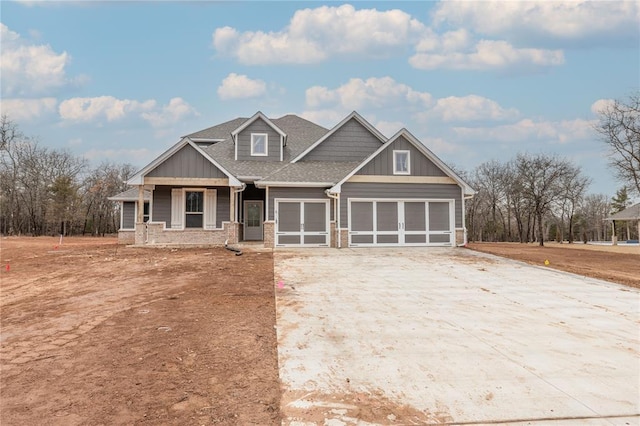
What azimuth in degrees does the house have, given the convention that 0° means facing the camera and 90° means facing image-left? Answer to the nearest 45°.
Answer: approximately 0°

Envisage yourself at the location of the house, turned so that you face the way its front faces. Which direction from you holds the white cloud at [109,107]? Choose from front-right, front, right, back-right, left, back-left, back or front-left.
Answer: back-right

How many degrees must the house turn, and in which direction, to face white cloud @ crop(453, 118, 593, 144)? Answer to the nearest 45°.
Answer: approximately 135° to its left

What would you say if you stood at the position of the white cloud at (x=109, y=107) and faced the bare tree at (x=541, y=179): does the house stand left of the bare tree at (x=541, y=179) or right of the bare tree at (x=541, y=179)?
right

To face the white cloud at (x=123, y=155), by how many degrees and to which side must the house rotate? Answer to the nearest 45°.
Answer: approximately 135° to its right

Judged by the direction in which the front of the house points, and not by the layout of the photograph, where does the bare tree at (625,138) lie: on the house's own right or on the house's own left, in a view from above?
on the house's own left

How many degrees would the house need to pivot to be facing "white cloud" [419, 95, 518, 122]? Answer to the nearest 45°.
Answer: approximately 135° to its left
